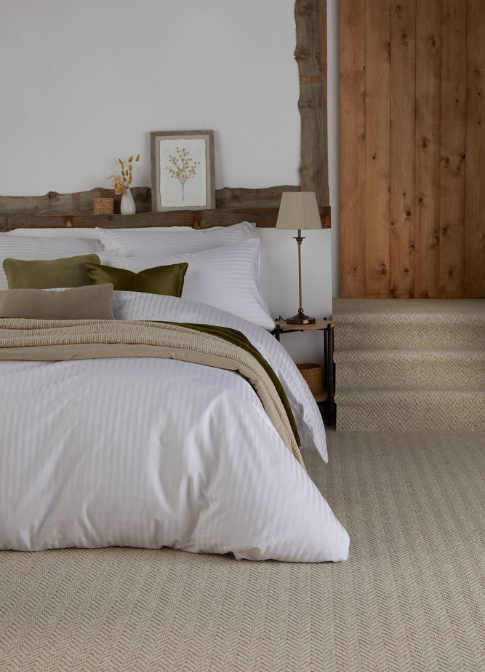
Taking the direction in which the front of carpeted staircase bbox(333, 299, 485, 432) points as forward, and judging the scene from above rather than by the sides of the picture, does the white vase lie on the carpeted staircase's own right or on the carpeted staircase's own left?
on the carpeted staircase's own right

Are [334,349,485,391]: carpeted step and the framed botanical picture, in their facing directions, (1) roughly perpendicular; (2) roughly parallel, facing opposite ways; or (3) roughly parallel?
roughly parallel

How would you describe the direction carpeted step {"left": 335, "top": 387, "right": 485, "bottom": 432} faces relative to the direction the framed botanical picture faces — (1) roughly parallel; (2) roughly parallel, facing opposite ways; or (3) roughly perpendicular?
roughly parallel

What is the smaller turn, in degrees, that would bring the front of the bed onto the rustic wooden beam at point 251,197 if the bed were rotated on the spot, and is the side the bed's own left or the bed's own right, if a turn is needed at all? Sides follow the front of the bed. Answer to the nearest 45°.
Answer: approximately 180°

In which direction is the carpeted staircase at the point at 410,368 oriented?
toward the camera

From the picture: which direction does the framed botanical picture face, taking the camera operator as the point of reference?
facing the viewer

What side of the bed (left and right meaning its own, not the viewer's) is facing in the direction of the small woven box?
back
